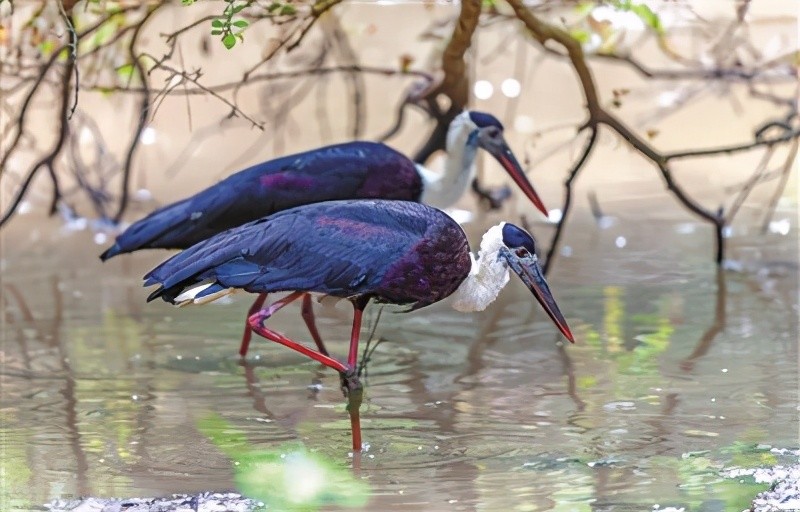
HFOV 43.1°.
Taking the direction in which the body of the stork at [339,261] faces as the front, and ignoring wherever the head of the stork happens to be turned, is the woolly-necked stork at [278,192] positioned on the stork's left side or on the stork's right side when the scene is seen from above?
on the stork's left side

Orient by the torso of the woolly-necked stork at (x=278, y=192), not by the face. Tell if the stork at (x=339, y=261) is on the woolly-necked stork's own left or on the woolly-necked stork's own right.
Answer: on the woolly-necked stork's own right

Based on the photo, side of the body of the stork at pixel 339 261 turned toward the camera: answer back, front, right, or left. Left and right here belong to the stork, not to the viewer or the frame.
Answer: right

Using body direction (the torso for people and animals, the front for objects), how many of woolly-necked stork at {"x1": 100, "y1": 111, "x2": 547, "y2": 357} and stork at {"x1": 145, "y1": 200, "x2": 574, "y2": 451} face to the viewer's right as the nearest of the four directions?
2

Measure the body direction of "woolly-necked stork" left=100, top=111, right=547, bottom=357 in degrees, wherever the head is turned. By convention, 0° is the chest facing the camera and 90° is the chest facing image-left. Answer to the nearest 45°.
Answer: approximately 270°
